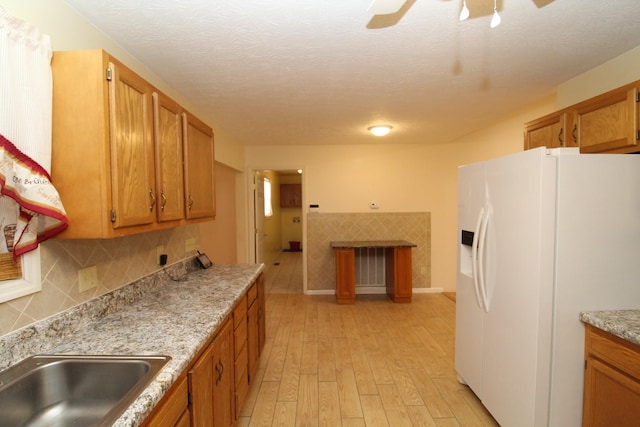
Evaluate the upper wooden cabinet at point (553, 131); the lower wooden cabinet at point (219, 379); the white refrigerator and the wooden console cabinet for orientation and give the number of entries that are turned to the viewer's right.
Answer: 1

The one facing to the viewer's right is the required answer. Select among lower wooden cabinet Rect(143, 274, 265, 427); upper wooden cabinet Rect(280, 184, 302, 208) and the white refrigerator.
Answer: the lower wooden cabinet

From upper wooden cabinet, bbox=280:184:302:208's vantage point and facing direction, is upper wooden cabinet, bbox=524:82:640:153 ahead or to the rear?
ahead

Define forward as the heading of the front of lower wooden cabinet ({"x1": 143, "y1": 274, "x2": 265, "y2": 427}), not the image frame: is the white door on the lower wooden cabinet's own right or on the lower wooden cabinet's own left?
on the lower wooden cabinet's own left

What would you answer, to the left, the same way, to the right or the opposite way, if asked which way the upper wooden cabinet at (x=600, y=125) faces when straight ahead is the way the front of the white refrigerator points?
the same way

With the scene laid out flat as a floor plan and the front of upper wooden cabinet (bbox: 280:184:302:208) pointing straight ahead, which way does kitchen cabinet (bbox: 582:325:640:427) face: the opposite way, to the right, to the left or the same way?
to the right

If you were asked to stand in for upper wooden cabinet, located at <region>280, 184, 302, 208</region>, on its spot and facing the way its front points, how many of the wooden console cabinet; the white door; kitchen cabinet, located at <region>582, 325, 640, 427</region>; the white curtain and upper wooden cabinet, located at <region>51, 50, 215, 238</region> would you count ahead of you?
5

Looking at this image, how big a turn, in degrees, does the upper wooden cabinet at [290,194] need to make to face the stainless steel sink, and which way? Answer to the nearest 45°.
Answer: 0° — it already faces it

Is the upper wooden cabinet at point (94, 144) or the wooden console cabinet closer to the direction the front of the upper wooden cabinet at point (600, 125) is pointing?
the upper wooden cabinet

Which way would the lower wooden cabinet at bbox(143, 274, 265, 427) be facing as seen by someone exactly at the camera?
facing to the right of the viewer

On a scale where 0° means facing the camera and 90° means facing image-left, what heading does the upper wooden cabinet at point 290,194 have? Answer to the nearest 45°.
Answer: approximately 0°

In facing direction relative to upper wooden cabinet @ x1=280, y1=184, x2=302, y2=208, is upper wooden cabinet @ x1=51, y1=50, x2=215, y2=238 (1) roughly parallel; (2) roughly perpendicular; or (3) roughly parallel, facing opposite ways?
roughly perpendicular

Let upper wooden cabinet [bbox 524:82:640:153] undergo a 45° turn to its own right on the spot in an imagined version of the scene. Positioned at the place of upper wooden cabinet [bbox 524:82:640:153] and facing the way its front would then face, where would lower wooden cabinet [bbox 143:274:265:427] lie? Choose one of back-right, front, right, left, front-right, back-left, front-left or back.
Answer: front-left

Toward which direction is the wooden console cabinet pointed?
toward the camera

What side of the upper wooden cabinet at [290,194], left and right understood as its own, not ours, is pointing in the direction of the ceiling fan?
front

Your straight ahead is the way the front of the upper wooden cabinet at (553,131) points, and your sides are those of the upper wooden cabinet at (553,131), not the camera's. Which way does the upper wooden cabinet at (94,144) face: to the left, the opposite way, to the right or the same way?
the opposite way

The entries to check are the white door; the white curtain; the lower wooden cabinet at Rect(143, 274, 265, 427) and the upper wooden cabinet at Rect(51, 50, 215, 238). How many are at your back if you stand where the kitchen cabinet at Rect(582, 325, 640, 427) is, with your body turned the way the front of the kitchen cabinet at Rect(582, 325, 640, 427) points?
0

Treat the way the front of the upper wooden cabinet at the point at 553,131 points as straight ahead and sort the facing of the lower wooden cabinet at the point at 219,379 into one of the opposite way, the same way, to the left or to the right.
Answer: the opposite way

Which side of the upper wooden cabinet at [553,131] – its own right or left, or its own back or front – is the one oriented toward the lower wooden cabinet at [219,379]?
front

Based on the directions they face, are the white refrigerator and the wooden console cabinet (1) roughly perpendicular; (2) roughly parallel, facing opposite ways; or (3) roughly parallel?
roughly perpendicular

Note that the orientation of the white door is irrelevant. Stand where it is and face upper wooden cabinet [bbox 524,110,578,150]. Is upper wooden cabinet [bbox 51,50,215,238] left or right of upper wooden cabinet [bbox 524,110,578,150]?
right
